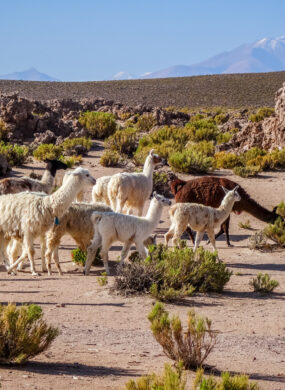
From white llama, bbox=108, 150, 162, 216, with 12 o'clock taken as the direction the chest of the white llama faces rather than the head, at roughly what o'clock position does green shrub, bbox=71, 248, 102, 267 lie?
The green shrub is roughly at 5 o'clock from the white llama.

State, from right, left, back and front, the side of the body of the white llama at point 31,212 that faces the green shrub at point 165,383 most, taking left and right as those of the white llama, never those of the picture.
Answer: right

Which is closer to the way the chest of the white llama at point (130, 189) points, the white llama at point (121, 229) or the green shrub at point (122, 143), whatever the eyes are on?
the green shrub

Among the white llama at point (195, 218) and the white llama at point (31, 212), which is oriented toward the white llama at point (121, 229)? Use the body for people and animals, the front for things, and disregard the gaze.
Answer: the white llama at point (31, 212)

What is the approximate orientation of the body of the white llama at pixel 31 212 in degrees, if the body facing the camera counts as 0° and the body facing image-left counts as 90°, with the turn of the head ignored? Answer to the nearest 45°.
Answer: approximately 270°

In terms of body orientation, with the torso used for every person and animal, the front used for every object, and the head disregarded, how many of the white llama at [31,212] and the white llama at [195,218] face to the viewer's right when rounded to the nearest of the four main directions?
2

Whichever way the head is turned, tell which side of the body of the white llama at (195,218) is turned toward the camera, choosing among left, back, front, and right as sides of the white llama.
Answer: right

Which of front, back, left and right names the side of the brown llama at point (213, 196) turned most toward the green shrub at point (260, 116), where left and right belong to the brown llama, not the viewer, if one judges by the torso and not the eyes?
left

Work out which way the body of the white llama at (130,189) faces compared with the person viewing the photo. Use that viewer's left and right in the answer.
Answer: facing away from the viewer and to the right of the viewer

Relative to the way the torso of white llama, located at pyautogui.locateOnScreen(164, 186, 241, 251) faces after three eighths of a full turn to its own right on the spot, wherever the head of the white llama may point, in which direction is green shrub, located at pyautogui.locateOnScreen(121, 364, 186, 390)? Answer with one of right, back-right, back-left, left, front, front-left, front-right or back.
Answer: front-left

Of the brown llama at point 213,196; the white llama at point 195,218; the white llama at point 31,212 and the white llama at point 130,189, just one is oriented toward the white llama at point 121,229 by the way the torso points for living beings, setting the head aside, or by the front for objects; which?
the white llama at point 31,212

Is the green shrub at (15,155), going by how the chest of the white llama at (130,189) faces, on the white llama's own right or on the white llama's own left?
on the white llama's own left

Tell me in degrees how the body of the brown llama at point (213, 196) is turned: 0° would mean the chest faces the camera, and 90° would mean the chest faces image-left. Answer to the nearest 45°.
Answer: approximately 270°

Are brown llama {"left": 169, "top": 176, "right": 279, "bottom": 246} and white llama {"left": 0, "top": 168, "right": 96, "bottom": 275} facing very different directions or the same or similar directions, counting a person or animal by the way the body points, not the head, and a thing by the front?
same or similar directions

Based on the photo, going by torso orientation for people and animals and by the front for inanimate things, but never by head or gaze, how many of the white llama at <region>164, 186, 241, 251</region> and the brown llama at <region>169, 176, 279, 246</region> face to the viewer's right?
2

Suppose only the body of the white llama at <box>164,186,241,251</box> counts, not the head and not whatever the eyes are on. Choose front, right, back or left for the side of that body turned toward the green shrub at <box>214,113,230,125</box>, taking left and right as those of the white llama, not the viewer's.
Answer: left

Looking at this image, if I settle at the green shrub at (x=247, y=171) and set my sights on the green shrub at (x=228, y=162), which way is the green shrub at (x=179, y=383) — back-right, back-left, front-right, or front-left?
back-left
